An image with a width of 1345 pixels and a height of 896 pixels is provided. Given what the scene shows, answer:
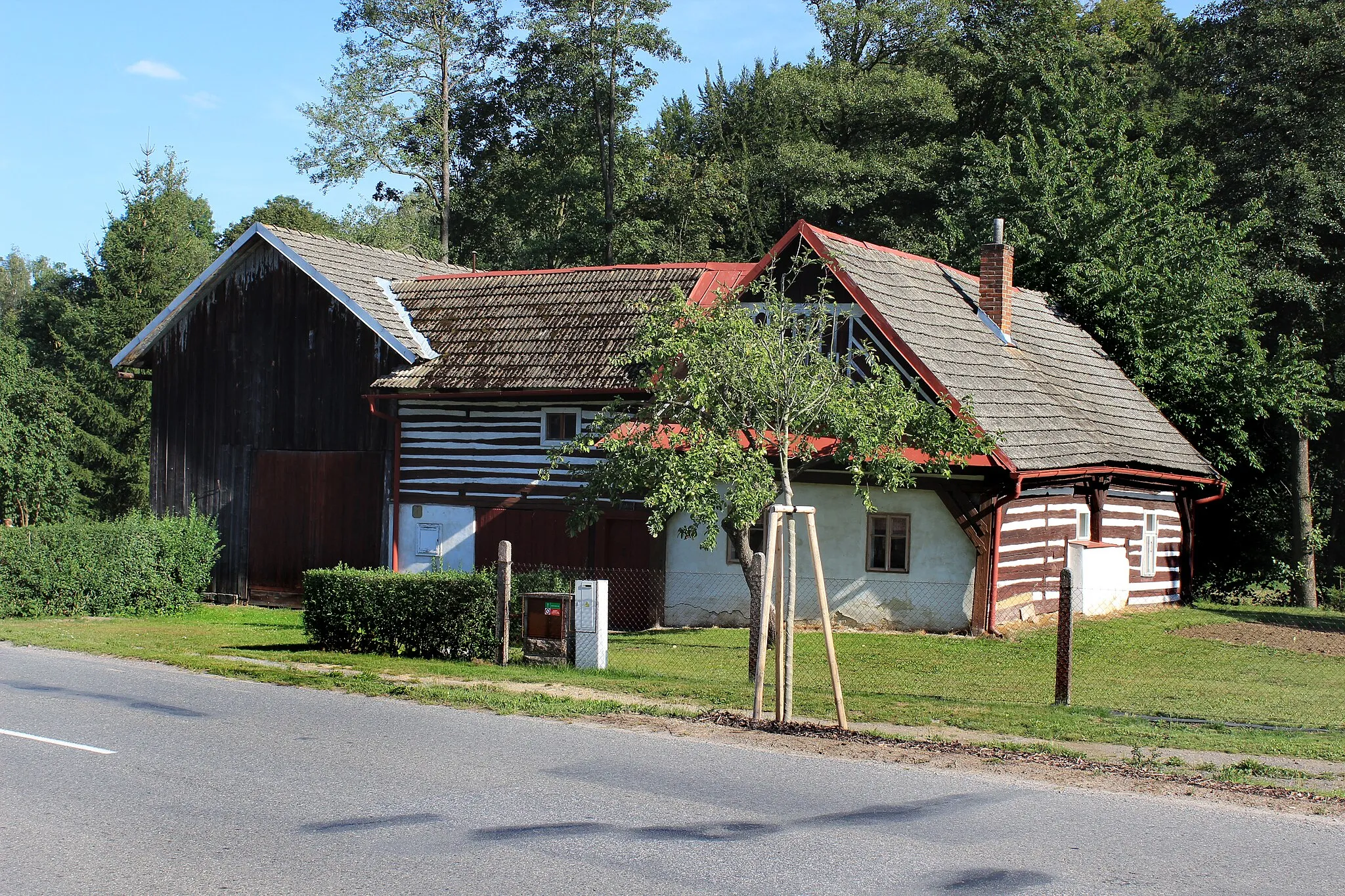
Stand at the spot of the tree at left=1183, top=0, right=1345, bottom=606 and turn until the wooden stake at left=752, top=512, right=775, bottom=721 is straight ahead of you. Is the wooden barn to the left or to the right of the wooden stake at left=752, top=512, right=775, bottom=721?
right

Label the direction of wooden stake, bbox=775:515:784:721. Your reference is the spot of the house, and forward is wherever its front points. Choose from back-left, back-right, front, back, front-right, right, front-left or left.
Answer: front

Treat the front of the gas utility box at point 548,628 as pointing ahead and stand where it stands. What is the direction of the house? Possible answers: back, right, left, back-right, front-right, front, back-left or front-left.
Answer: back

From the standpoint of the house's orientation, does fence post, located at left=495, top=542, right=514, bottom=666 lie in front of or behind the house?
in front

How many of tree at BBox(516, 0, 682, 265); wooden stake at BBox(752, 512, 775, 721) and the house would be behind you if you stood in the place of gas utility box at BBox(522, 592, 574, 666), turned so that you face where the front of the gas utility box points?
2

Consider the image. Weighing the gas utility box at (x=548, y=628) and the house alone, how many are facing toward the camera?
2

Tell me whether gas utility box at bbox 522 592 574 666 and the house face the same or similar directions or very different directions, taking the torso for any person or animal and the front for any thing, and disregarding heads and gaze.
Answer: same or similar directions

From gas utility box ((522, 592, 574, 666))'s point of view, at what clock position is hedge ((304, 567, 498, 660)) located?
The hedge is roughly at 4 o'clock from the gas utility box.

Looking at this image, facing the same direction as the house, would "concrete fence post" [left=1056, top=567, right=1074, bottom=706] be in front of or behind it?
in front

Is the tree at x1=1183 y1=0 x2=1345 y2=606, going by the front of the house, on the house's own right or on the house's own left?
on the house's own left

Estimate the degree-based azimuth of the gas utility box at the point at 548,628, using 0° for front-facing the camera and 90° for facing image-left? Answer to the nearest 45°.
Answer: approximately 0°

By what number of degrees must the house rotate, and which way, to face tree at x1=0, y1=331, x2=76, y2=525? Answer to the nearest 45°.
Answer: approximately 135° to its right

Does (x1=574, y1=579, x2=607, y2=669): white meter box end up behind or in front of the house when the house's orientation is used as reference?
in front

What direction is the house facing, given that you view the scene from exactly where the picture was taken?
facing the viewer
